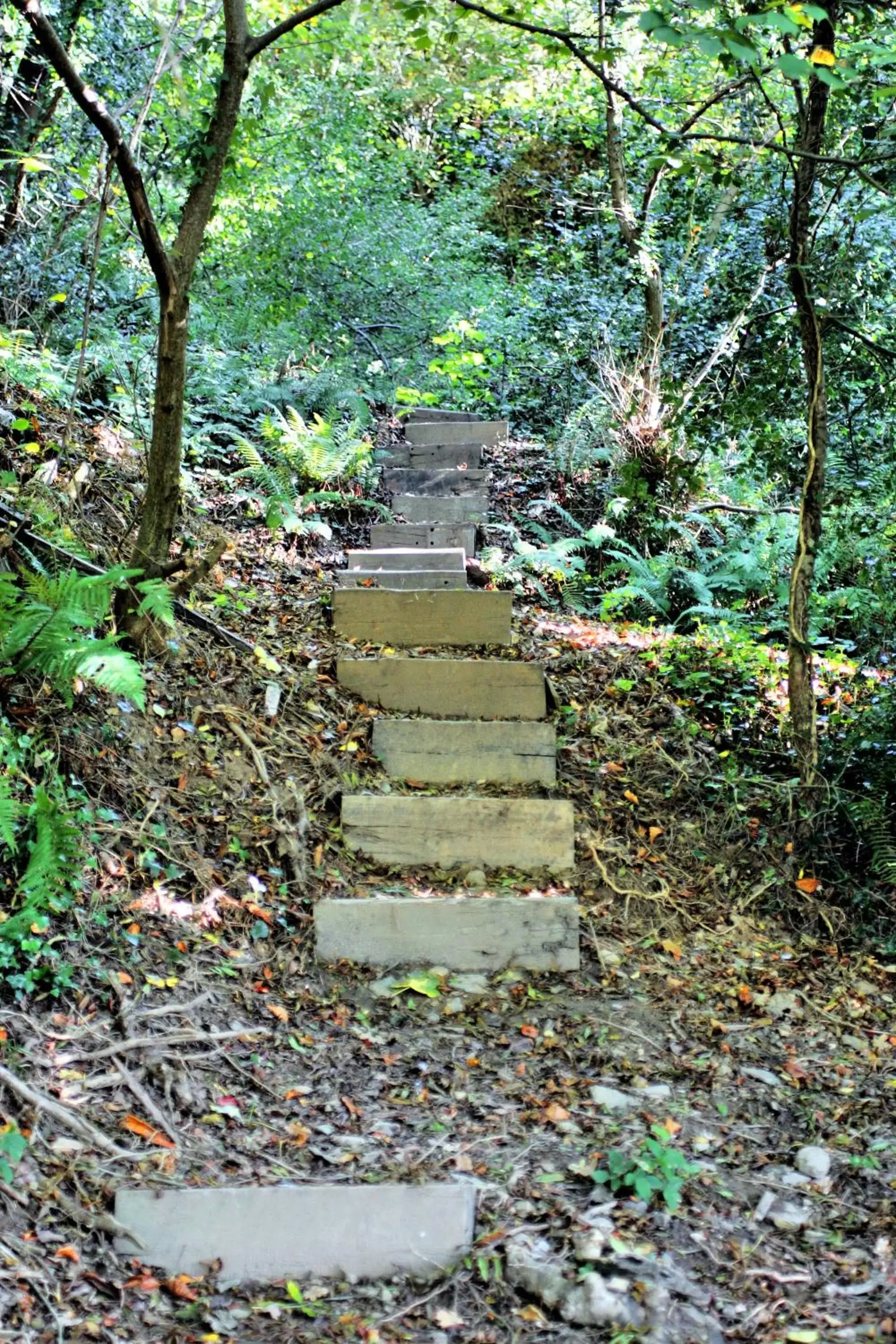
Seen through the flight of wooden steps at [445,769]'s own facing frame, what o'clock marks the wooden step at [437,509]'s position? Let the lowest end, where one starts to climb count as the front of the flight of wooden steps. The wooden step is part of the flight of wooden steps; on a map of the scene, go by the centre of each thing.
The wooden step is roughly at 6 o'clock from the flight of wooden steps.

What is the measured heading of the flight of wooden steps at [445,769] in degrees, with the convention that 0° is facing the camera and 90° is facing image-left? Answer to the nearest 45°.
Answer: approximately 0°

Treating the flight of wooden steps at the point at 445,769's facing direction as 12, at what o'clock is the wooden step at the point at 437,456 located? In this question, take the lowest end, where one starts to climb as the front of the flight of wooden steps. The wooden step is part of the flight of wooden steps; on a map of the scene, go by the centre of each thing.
The wooden step is roughly at 6 o'clock from the flight of wooden steps.

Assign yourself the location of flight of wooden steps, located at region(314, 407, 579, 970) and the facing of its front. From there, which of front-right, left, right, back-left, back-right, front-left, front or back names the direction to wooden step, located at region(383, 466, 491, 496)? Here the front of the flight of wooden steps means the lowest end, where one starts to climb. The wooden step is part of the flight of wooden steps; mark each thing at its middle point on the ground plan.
back

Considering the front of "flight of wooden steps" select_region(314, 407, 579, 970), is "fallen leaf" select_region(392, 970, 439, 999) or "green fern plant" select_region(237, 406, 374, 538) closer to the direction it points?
the fallen leaf

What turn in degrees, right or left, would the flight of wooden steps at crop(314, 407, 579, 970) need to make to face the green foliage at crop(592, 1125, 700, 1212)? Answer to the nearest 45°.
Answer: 0° — it already faces it

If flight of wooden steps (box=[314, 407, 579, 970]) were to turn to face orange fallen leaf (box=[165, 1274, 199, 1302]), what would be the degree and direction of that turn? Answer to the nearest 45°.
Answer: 0° — it already faces it

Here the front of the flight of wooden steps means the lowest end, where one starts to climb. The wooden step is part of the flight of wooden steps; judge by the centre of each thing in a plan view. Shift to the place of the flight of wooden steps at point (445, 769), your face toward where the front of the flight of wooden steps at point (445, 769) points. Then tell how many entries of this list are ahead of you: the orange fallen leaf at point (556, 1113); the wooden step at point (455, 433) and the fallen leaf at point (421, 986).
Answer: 2
